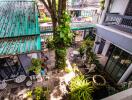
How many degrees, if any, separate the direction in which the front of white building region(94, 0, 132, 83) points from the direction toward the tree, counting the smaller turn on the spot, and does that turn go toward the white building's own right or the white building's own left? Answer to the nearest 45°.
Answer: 0° — it already faces it

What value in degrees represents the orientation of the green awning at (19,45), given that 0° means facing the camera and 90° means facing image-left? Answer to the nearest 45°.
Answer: approximately 315°

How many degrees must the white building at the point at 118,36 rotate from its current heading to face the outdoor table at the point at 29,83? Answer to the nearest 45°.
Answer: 0° — it already faces it

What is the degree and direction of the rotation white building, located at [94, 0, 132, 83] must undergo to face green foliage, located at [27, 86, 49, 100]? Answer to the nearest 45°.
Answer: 0° — it already faces it

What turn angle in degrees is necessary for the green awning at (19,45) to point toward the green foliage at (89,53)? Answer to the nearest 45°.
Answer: approximately 45° to its left

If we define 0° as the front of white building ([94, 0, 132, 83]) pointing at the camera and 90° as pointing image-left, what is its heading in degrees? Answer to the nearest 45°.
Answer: approximately 45°
